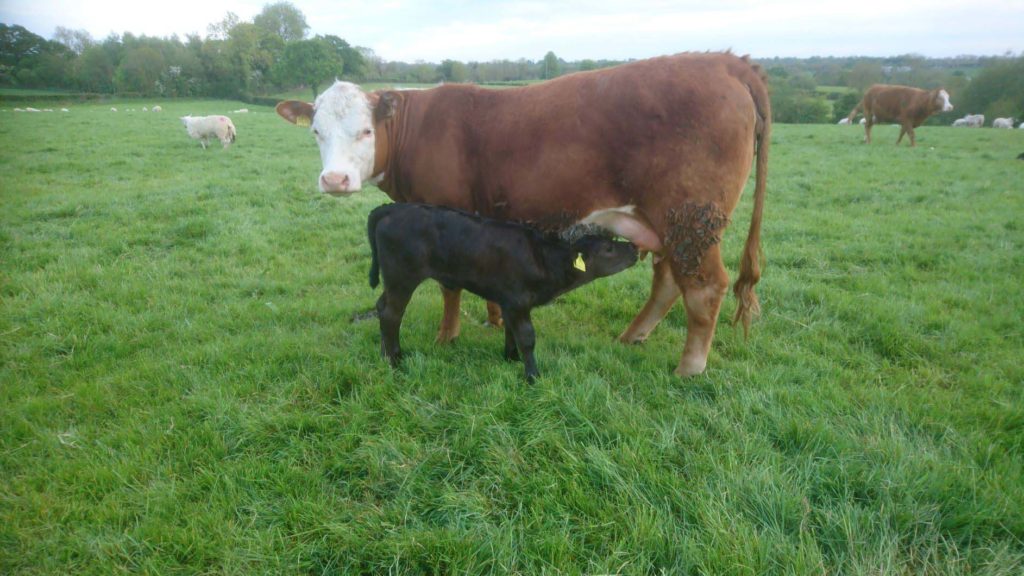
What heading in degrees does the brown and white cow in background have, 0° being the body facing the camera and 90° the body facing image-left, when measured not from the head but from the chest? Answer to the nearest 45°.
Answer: approximately 270°

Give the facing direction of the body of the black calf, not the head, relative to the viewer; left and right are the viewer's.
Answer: facing to the right of the viewer

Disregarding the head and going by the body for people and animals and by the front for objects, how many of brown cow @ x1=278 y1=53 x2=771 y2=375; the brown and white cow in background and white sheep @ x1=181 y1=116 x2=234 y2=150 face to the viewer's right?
1

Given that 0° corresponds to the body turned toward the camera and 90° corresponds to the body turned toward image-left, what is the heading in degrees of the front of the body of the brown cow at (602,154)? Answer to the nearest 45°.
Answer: approximately 90°

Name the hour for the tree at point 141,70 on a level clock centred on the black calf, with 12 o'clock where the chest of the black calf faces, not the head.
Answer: The tree is roughly at 8 o'clock from the black calf.

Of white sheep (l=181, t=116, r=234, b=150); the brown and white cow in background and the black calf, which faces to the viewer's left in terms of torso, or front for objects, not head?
the white sheep

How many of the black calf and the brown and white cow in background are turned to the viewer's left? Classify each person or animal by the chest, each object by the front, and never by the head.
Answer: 0

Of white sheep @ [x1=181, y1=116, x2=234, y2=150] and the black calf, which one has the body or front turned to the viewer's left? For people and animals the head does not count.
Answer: the white sheep

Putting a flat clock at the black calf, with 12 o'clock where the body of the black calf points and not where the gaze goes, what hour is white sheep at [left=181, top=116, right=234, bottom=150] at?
The white sheep is roughly at 8 o'clock from the black calf.

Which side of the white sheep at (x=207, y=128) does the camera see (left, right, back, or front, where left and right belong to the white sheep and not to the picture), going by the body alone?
left
